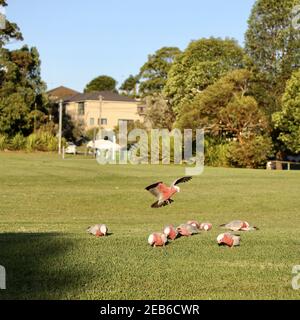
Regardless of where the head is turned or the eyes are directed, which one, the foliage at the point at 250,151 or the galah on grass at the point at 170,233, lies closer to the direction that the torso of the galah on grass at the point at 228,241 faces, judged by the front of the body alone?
the galah on grass

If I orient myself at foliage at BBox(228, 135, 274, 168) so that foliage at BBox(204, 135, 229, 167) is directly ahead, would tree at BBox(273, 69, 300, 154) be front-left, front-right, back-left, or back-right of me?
back-right

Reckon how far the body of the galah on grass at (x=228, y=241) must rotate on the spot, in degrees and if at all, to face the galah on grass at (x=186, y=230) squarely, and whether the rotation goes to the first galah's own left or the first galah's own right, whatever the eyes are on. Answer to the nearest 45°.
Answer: approximately 45° to the first galah's own right

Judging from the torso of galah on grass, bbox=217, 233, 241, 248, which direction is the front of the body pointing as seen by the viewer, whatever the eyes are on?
to the viewer's left

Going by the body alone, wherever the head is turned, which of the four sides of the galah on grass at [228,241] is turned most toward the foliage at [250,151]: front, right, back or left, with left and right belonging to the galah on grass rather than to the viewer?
right

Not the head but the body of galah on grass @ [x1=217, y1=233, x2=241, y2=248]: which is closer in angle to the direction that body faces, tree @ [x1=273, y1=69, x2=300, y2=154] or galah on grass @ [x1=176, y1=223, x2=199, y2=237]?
the galah on grass

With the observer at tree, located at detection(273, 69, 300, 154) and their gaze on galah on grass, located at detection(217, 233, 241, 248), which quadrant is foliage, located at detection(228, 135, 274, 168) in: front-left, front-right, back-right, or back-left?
front-right

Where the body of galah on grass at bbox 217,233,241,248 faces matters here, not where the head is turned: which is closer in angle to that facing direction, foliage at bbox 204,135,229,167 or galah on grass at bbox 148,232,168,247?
the galah on grass

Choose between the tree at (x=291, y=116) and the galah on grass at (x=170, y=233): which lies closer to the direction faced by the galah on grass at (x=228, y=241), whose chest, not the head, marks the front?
the galah on grass

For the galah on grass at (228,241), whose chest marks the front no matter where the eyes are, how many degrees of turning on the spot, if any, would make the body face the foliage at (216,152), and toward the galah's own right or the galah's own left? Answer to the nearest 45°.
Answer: approximately 90° to the galah's own right

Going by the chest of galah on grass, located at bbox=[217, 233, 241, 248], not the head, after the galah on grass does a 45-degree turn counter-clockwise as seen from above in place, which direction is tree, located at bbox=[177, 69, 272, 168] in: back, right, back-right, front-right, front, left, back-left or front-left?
back-right

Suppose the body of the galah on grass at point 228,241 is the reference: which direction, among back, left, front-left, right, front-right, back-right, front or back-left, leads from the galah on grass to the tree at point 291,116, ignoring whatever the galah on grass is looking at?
right
